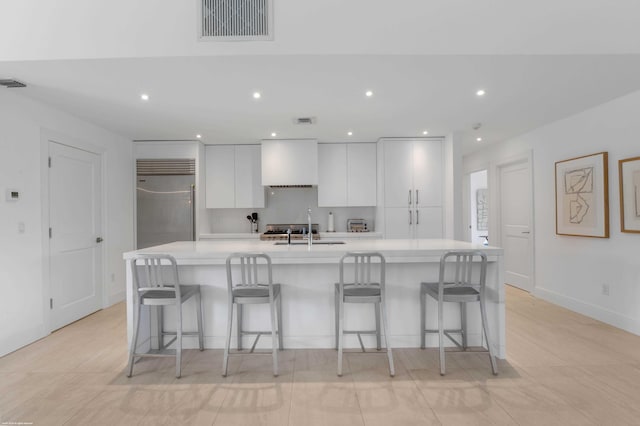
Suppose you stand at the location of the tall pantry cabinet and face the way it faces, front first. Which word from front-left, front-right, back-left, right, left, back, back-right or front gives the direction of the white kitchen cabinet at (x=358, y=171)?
right

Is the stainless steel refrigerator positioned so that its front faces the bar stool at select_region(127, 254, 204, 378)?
yes

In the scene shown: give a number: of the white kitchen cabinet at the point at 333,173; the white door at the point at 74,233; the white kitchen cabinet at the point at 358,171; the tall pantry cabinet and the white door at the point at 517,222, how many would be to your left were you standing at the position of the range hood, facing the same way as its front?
4

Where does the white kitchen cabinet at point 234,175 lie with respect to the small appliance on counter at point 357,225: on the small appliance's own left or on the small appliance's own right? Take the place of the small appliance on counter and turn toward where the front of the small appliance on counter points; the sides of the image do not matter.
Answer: on the small appliance's own right

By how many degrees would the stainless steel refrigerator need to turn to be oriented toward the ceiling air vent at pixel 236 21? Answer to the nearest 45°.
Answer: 0° — it already faces it

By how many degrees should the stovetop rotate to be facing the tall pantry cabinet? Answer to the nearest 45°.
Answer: approximately 90° to its left

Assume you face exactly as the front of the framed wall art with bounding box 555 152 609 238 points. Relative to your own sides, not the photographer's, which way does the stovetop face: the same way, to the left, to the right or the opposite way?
to the left

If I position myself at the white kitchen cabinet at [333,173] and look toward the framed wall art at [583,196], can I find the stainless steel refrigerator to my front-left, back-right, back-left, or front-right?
back-right

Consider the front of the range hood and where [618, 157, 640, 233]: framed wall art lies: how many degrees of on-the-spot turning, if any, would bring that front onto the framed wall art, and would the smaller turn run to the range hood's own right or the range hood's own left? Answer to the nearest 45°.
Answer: approximately 45° to the range hood's own left

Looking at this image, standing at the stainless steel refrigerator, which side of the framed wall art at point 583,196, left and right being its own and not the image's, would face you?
front

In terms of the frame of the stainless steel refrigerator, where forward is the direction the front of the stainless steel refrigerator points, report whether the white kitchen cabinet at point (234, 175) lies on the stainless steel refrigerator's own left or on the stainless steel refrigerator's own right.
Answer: on the stainless steel refrigerator's own left

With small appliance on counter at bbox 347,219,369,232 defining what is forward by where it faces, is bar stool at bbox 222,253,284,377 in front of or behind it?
in front
